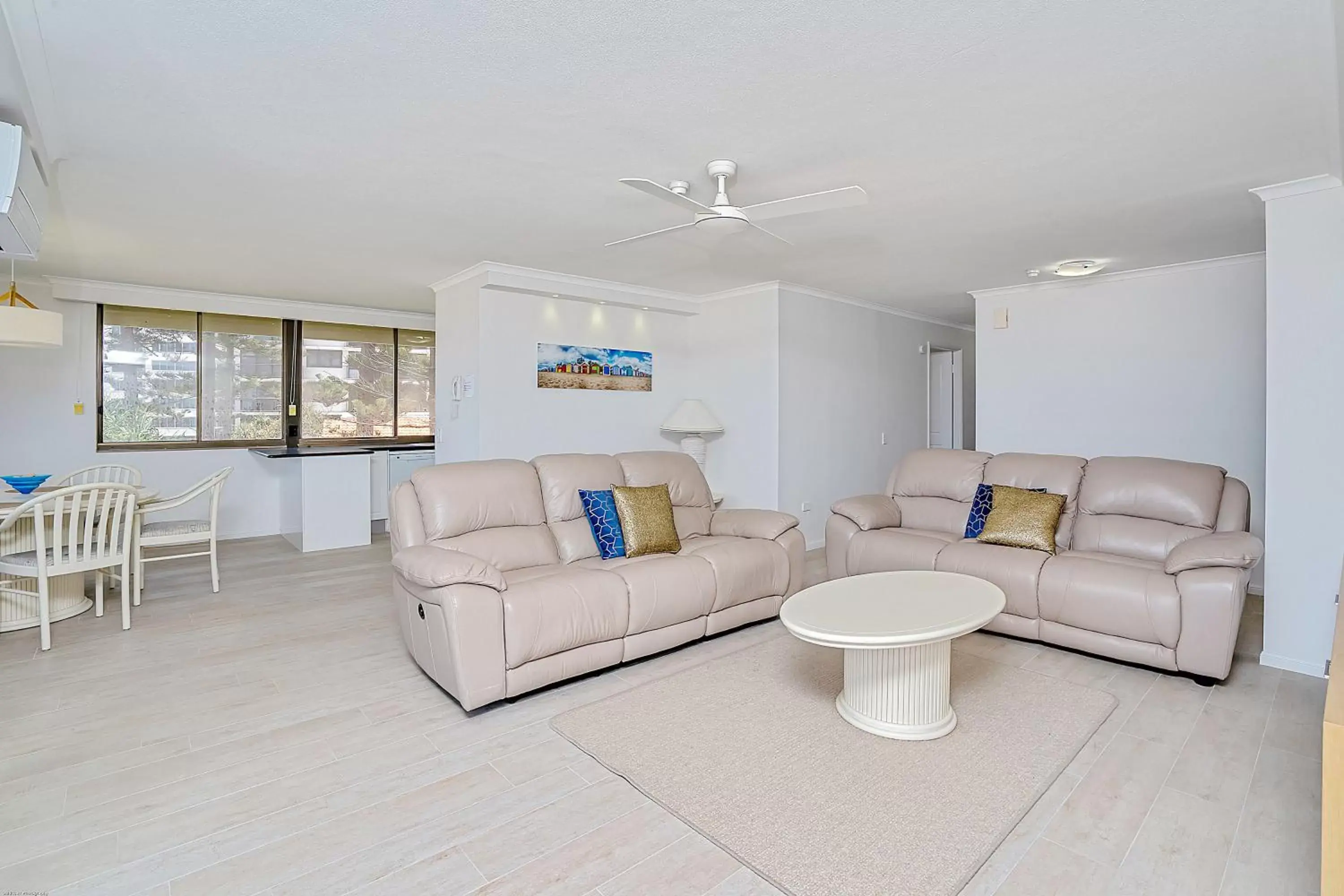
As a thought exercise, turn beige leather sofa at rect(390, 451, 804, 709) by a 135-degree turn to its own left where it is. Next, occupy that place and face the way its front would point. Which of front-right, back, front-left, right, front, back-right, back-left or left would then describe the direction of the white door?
front-right

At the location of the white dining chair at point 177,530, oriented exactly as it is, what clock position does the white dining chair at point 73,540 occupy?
the white dining chair at point 73,540 is roughly at 10 o'clock from the white dining chair at point 177,530.

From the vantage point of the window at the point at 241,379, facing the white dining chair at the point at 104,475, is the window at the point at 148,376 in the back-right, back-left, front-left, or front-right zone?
front-right

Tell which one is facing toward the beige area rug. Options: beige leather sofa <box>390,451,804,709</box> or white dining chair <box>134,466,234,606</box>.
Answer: the beige leather sofa

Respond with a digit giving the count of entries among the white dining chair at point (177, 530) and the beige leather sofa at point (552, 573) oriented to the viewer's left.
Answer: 1

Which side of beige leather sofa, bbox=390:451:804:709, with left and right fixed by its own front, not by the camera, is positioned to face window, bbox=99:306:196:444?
back

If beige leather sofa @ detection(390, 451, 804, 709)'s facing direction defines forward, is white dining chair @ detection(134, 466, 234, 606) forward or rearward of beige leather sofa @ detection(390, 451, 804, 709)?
rearward

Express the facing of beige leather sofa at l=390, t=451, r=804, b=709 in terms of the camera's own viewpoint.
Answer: facing the viewer and to the right of the viewer

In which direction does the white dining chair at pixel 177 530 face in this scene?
to the viewer's left

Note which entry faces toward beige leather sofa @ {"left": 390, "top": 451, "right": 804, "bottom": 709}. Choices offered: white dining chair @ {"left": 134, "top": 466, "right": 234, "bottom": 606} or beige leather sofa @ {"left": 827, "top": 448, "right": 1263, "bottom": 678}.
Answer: beige leather sofa @ {"left": 827, "top": 448, "right": 1263, "bottom": 678}

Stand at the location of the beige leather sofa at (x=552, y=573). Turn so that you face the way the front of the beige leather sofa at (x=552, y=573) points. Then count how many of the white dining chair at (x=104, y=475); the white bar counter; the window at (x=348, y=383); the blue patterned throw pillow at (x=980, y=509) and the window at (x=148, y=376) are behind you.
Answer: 4

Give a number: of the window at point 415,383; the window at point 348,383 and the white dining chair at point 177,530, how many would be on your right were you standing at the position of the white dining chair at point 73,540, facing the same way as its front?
3

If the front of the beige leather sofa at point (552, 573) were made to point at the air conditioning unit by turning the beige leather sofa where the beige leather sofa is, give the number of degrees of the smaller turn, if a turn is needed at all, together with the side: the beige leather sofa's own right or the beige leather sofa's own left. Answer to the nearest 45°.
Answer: approximately 135° to the beige leather sofa's own right

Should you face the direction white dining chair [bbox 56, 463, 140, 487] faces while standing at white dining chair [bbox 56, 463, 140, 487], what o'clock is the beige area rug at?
The beige area rug is roughly at 10 o'clock from the white dining chair.

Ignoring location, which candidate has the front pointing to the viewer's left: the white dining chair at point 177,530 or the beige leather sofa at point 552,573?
the white dining chair

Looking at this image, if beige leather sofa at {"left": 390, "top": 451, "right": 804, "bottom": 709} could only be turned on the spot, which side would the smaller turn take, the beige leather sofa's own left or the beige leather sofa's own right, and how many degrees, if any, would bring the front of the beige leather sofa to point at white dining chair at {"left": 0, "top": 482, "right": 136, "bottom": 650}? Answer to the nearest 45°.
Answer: approximately 135° to the beige leather sofa's own right
